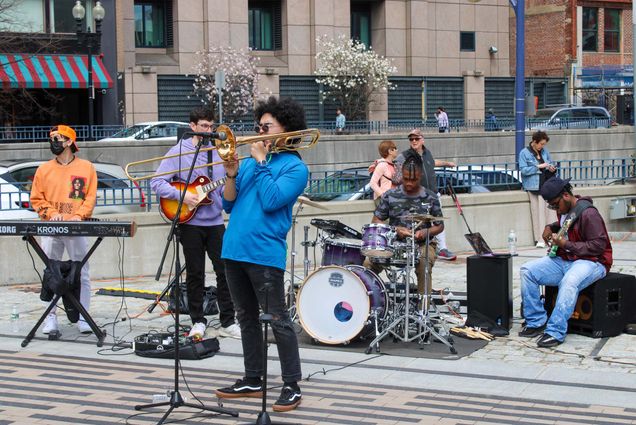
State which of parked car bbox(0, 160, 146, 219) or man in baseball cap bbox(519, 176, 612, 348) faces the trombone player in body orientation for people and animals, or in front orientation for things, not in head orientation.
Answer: the man in baseball cap

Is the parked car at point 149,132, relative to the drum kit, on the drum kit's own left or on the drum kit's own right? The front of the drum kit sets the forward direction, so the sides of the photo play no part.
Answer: on the drum kit's own right

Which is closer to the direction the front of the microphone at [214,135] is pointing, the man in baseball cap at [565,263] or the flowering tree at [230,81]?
the man in baseball cap

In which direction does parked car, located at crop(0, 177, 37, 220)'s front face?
to the viewer's left

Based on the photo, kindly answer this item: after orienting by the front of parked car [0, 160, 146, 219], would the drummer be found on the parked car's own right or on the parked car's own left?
on the parked car's own left

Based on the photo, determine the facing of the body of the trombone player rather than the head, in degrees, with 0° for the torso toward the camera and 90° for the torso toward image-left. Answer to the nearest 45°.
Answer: approximately 45°

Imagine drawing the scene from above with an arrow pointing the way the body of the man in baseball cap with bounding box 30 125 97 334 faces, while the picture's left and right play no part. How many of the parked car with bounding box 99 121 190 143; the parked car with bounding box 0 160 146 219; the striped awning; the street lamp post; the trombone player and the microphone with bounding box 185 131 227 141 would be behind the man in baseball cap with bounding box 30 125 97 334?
4

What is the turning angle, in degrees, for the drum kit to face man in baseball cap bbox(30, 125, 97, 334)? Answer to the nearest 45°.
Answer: approximately 45° to its right
